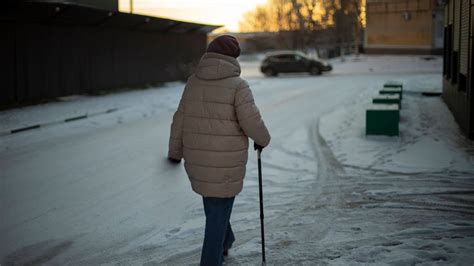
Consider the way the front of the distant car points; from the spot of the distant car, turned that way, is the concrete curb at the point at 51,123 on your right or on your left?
on your right

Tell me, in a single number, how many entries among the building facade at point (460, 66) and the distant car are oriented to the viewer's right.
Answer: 1

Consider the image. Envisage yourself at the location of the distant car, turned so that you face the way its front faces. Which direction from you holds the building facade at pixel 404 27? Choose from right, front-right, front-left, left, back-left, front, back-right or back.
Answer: front-left

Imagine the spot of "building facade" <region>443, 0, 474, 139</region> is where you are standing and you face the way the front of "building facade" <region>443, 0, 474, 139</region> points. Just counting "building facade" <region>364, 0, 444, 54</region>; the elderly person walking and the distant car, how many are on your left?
1

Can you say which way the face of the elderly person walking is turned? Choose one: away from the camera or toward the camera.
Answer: away from the camera

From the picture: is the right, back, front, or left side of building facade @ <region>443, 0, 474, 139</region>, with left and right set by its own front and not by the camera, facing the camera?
left

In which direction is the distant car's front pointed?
to the viewer's right

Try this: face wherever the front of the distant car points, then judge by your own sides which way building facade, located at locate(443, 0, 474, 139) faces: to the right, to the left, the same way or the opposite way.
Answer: the opposite way

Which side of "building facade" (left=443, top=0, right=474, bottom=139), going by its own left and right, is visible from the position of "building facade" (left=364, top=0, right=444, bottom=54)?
right

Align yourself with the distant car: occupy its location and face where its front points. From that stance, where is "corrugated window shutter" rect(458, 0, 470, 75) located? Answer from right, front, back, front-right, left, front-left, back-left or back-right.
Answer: right
